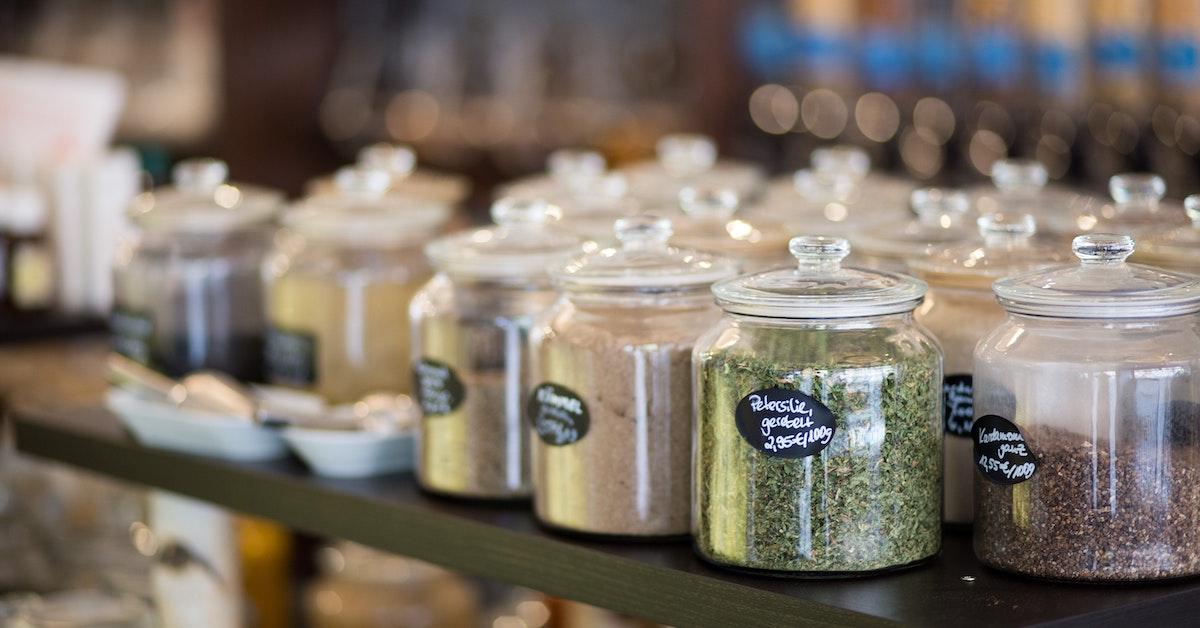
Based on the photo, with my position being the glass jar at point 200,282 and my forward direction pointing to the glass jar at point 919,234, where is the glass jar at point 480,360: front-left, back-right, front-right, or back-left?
front-right

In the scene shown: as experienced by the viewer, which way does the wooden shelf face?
facing the viewer and to the left of the viewer
